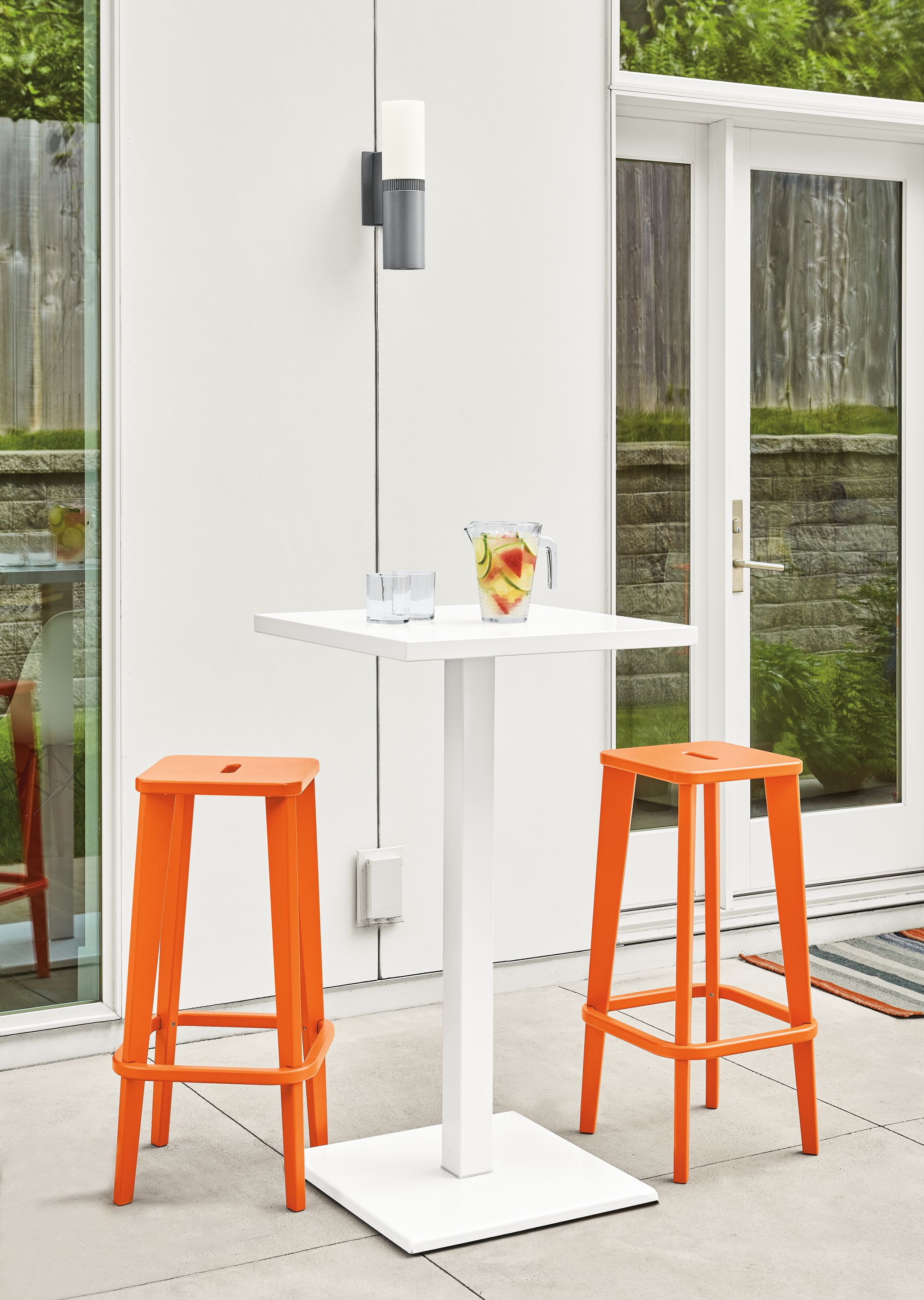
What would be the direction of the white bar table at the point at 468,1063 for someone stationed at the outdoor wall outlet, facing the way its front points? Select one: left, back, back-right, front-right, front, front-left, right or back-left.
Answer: front-right

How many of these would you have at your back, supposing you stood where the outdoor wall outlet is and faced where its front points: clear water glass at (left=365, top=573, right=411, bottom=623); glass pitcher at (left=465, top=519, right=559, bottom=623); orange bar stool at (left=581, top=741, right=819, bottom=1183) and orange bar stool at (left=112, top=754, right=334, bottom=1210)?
0

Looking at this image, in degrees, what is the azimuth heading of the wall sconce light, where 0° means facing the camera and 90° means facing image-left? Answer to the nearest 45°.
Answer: approximately 315°

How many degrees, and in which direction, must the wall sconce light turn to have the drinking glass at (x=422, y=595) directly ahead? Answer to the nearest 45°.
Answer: approximately 45° to its right

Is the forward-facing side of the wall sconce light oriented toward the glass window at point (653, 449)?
no

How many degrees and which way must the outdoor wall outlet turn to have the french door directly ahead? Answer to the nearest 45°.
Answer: approximately 90° to its left

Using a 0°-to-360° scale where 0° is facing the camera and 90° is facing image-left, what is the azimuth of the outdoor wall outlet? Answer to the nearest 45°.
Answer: approximately 315°

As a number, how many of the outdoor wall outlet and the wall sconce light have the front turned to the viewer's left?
0

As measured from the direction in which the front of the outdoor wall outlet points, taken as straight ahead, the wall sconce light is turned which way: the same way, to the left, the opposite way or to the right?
the same way

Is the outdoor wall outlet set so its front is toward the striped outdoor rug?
no
